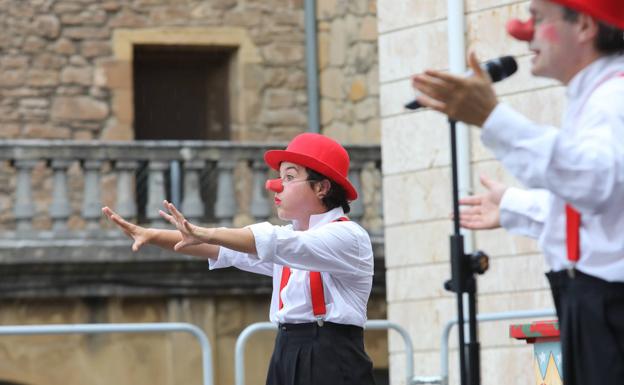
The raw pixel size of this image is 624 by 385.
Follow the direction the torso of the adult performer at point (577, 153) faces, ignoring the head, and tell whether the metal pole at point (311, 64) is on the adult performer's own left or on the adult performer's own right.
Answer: on the adult performer's own right

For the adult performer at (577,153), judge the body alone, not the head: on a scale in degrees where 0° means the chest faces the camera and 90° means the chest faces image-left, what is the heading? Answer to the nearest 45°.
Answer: approximately 90°

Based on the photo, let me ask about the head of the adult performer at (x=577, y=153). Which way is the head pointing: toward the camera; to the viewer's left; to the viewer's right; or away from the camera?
to the viewer's left

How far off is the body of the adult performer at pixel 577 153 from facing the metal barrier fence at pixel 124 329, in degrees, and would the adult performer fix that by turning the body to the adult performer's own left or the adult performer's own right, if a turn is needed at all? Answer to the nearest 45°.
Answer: approximately 45° to the adult performer's own right

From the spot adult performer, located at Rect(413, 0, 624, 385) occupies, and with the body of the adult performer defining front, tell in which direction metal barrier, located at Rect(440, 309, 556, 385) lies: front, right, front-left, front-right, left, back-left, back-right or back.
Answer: right

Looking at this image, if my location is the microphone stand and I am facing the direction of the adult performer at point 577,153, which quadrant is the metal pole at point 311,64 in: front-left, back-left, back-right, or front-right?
back-left
